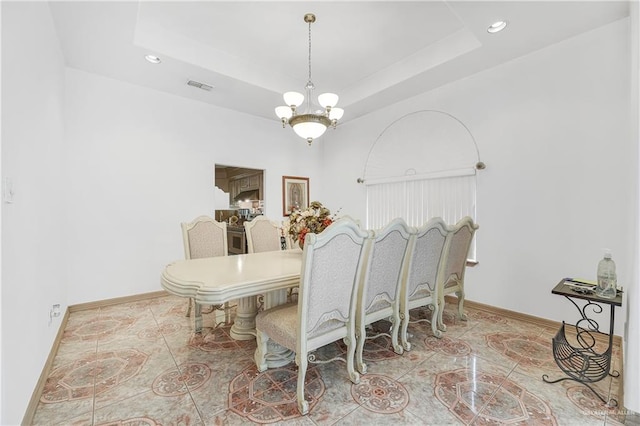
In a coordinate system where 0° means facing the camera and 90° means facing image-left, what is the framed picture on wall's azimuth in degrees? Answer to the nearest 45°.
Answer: approximately 315°

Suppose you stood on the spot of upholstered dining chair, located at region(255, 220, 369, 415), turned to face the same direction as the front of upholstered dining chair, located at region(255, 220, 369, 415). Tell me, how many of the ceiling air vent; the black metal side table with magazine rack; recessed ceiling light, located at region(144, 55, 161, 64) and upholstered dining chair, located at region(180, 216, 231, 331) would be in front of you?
3

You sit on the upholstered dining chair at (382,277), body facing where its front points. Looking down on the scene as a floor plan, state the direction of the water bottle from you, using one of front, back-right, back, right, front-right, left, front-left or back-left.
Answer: back-right

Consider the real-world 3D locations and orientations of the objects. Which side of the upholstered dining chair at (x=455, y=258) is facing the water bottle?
back

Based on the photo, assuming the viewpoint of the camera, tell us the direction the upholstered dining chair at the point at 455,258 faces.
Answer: facing away from the viewer and to the left of the viewer

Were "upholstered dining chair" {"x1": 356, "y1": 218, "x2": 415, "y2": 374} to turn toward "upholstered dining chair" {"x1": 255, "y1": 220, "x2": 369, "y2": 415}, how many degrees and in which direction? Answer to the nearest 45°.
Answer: approximately 90° to its left
